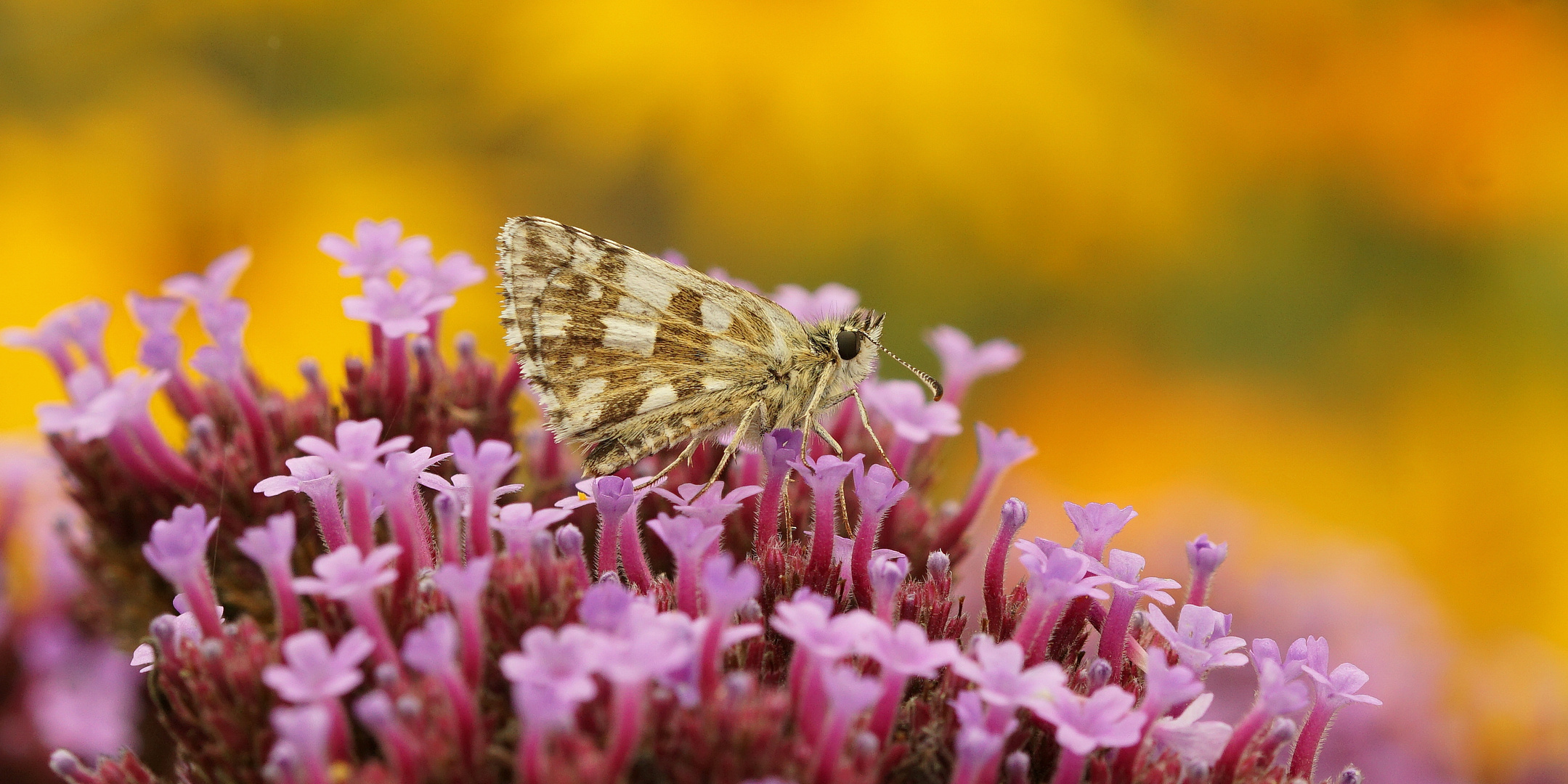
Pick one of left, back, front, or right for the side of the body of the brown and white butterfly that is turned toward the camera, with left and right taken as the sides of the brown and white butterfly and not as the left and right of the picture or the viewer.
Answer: right
